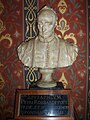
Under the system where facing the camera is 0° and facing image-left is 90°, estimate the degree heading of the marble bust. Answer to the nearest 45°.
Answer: approximately 0°

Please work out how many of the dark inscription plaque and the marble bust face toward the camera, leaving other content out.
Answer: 2

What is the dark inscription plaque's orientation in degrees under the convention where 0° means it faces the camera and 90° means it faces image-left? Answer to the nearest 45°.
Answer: approximately 0°
